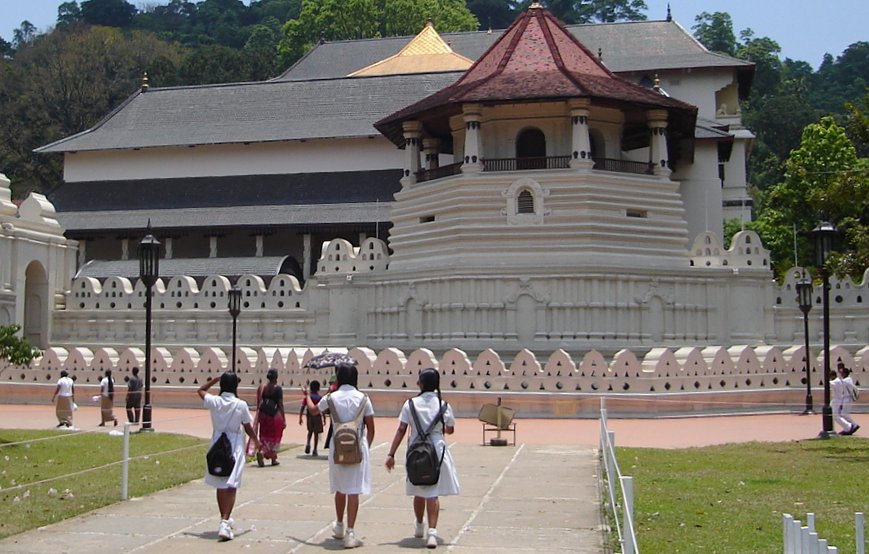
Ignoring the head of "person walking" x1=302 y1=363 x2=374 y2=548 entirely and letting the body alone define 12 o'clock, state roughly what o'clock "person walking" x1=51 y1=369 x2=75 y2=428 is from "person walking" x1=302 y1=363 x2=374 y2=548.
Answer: "person walking" x1=51 y1=369 x2=75 y2=428 is roughly at 11 o'clock from "person walking" x1=302 y1=363 x2=374 y2=548.

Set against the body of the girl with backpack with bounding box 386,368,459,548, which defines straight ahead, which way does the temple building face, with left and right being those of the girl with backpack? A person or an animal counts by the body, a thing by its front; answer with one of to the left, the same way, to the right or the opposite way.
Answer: the opposite way

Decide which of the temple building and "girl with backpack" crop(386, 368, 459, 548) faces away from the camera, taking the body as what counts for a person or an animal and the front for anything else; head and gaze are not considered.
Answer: the girl with backpack

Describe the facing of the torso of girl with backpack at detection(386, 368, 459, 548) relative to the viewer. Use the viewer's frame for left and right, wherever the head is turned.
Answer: facing away from the viewer

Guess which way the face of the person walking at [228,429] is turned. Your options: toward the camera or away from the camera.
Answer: away from the camera

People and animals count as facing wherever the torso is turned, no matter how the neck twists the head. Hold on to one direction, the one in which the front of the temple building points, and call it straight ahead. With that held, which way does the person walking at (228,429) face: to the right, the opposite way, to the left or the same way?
the opposite way

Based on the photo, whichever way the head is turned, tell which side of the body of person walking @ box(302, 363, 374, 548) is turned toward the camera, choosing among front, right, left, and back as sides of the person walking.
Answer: back

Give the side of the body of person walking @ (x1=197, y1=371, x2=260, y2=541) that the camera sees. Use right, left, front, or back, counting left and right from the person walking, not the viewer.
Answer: back
